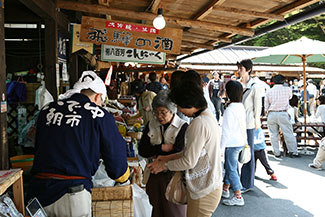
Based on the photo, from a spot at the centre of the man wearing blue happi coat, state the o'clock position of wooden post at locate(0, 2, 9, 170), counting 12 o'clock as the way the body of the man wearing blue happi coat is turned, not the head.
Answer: The wooden post is roughly at 9 o'clock from the man wearing blue happi coat.

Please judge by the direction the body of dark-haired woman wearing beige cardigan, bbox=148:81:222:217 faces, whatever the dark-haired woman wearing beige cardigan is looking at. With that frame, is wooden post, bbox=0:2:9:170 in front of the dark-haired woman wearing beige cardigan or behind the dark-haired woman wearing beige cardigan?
in front

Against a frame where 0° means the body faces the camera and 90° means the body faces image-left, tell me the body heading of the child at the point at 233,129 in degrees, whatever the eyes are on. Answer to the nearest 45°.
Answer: approximately 135°

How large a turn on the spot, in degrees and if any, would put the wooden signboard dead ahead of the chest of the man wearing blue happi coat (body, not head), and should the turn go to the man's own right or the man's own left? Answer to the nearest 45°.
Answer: approximately 45° to the man's own left

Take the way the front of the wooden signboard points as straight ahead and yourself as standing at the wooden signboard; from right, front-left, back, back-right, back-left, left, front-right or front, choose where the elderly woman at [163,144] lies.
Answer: front

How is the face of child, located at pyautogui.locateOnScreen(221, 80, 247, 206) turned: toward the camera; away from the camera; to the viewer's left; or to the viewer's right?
away from the camera

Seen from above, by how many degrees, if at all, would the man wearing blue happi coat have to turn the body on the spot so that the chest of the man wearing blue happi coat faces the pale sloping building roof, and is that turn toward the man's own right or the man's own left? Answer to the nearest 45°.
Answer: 0° — they already face it

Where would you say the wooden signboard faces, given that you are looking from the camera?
facing the viewer

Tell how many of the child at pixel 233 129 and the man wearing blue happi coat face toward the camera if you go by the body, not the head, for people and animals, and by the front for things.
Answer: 0

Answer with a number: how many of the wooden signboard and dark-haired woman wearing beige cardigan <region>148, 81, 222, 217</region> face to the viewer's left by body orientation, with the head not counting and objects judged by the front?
1

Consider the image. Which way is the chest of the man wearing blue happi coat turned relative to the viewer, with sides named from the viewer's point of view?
facing away from the viewer and to the right of the viewer

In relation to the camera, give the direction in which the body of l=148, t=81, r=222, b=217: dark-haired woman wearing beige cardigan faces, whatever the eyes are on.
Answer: to the viewer's left

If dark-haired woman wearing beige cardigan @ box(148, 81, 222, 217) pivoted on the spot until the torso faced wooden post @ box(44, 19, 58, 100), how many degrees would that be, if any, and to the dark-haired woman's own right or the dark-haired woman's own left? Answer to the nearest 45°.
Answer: approximately 45° to the dark-haired woman's own right

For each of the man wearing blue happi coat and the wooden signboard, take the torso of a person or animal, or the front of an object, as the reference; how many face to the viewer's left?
0

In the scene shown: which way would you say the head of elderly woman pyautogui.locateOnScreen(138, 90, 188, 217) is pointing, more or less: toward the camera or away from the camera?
toward the camera

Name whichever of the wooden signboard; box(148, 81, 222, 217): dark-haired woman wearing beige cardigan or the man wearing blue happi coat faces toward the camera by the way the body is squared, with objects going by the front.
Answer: the wooden signboard
